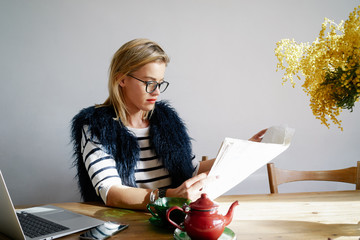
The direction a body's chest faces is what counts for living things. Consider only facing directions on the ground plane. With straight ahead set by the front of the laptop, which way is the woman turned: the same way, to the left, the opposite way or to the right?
to the right

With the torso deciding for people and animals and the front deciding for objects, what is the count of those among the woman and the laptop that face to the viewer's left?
0

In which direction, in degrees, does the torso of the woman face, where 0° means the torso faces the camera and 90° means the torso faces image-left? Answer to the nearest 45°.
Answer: approximately 315°

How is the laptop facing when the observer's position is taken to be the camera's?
facing away from the viewer and to the right of the viewer

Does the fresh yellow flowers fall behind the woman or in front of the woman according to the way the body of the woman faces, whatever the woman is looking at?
in front

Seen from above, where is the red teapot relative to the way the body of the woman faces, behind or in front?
in front
